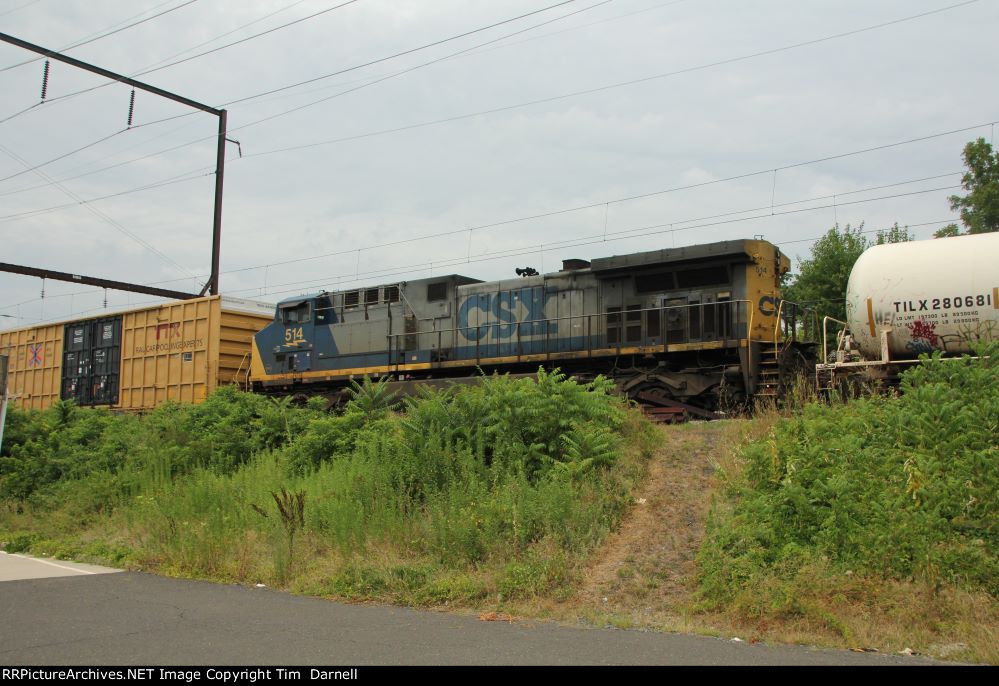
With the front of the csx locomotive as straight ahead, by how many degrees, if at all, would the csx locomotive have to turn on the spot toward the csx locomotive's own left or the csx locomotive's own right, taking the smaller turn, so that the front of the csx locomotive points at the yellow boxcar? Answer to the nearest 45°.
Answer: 0° — it already faces it

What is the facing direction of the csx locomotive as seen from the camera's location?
facing away from the viewer and to the left of the viewer

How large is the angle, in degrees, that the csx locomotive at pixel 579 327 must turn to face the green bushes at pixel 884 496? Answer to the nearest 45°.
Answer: approximately 135° to its left

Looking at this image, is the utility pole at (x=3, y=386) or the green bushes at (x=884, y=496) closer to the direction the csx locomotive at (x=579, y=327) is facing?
the utility pole

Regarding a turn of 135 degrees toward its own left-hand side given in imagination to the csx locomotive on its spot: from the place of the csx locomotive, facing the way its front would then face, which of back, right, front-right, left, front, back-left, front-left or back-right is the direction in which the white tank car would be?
front-left

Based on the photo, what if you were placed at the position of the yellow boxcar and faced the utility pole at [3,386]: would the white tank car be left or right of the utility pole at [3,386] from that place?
left

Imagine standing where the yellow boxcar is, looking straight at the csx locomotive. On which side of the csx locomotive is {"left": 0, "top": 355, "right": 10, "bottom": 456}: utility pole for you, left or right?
right

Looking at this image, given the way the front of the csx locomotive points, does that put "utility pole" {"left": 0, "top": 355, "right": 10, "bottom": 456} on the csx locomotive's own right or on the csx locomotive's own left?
on the csx locomotive's own left

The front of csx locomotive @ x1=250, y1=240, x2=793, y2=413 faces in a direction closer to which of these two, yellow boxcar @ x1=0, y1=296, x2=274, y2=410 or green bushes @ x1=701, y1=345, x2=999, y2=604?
the yellow boxcar
